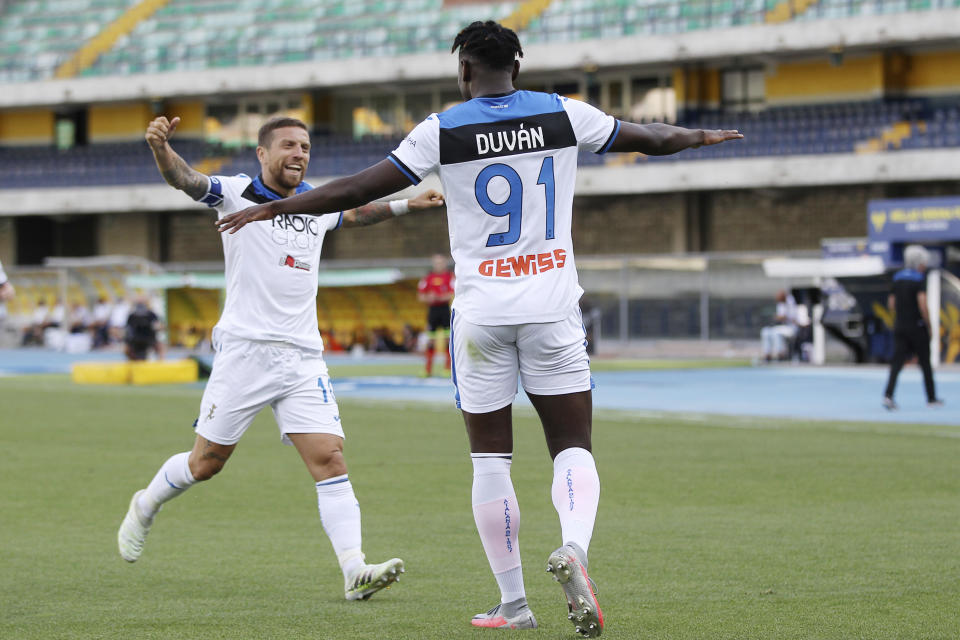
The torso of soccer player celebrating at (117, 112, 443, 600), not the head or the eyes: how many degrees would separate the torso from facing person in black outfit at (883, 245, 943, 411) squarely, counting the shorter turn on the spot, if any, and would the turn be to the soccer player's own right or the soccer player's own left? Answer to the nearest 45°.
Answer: approximately 90° to the soccer player's own left

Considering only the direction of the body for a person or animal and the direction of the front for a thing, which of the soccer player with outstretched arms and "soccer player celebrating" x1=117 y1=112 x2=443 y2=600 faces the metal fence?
the soccer player with outstretched arms

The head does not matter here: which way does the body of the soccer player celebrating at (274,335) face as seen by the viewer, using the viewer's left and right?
facing the viewer and to the right of the viewer

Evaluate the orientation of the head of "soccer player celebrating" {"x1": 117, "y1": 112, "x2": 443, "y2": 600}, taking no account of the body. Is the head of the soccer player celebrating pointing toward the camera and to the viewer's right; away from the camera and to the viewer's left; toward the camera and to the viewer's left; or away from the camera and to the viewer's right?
toward the camera and to the viewer's right

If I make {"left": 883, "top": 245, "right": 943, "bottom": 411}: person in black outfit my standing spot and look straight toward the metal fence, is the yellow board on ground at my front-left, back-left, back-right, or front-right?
front-left

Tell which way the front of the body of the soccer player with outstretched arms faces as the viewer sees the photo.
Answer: away from the camera

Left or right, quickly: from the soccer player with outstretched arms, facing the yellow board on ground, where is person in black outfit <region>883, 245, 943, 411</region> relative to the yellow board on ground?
right

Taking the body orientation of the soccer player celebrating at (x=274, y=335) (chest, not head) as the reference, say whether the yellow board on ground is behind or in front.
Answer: behind

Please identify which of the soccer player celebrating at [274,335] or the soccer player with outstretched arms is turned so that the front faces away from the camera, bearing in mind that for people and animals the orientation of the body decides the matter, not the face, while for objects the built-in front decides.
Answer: the soccer player with outstretched arms

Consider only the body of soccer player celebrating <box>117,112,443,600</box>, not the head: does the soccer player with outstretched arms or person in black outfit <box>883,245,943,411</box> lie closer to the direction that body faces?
the soccer player with outstretched arms

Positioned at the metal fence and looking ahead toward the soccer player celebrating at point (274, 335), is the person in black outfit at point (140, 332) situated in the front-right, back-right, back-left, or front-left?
front-right
